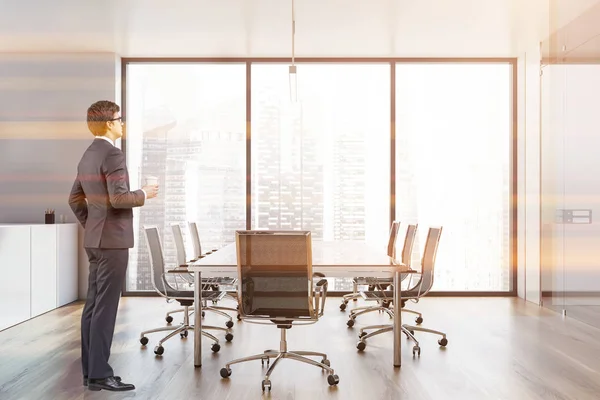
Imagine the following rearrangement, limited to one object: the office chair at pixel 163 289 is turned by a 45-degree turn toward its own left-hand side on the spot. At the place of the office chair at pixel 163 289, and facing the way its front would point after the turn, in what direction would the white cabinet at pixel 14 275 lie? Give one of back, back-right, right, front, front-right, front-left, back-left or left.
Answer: left

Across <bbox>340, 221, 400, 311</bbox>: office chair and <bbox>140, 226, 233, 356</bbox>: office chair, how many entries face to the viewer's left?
1

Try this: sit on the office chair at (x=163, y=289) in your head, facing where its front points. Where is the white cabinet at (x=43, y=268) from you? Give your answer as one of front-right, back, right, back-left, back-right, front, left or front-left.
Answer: back-left

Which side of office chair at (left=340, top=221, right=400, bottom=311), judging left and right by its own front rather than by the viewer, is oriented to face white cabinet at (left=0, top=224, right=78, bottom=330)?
front

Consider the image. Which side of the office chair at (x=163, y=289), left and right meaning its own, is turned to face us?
right

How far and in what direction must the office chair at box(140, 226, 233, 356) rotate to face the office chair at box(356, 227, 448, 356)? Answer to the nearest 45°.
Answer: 0° — it already faces it

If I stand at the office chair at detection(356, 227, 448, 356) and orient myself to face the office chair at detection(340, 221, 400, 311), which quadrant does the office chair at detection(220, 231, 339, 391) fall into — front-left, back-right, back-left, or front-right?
back-left

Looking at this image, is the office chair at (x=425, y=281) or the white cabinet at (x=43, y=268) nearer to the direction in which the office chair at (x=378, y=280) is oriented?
the white cabinet

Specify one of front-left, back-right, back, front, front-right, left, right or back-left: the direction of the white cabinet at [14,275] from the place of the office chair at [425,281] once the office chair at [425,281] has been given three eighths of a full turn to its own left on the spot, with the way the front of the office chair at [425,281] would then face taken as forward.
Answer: back-right

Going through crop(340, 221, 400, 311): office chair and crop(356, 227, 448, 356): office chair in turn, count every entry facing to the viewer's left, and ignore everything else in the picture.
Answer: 2

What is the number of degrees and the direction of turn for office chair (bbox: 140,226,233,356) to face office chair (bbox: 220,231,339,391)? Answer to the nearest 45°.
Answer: approximately 45° to its right

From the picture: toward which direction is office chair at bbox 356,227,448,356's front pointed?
to the viewer's left

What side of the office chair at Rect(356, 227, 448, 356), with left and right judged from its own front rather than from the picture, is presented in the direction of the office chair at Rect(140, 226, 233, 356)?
front

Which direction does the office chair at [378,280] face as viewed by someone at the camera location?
facing to the left of the viewer
